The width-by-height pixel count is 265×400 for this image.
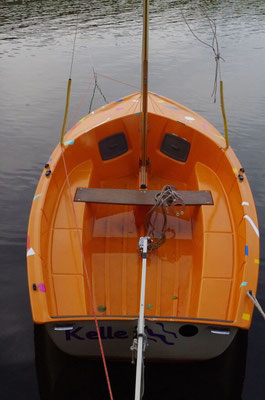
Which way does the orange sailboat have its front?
away from the camera
